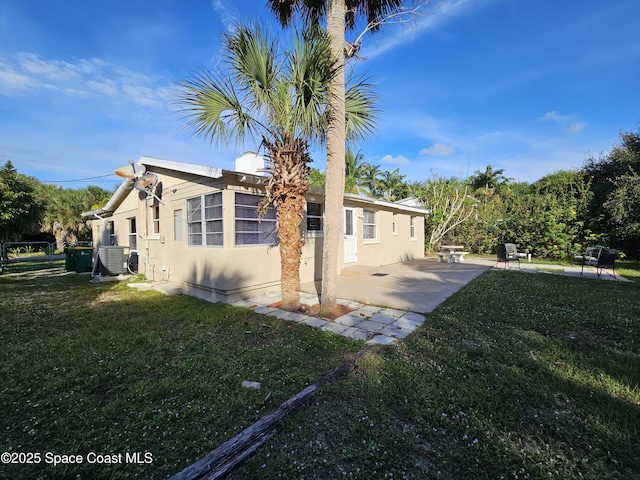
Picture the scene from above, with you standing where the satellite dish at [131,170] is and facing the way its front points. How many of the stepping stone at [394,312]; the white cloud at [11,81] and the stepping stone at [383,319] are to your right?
1

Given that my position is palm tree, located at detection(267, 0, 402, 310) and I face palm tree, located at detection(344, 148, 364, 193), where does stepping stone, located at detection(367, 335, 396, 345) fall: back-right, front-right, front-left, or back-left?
back-right

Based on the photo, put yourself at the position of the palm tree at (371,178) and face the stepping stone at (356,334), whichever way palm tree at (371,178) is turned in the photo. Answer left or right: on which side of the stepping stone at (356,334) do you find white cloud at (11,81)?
right

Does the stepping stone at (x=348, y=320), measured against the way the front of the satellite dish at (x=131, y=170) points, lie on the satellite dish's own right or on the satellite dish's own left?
on the satellite dish's own left

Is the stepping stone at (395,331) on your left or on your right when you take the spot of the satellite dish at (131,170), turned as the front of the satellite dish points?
on your left

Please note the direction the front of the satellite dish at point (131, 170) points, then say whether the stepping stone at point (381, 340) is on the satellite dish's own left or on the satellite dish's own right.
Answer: on the satellite dish's own left

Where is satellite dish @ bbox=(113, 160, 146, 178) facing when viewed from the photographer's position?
facing the viewer and to the left of the viewer
